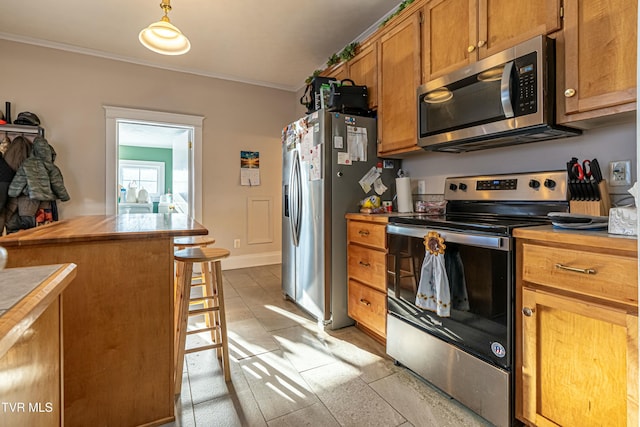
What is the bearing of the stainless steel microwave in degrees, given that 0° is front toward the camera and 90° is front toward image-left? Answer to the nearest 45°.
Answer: approximately 45°

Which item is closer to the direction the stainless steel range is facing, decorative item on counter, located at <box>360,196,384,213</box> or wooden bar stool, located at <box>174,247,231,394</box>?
the wooden bar stool

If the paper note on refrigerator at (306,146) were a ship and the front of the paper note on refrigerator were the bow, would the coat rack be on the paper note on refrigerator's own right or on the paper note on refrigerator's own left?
on the paper note on refrigerator's own right
